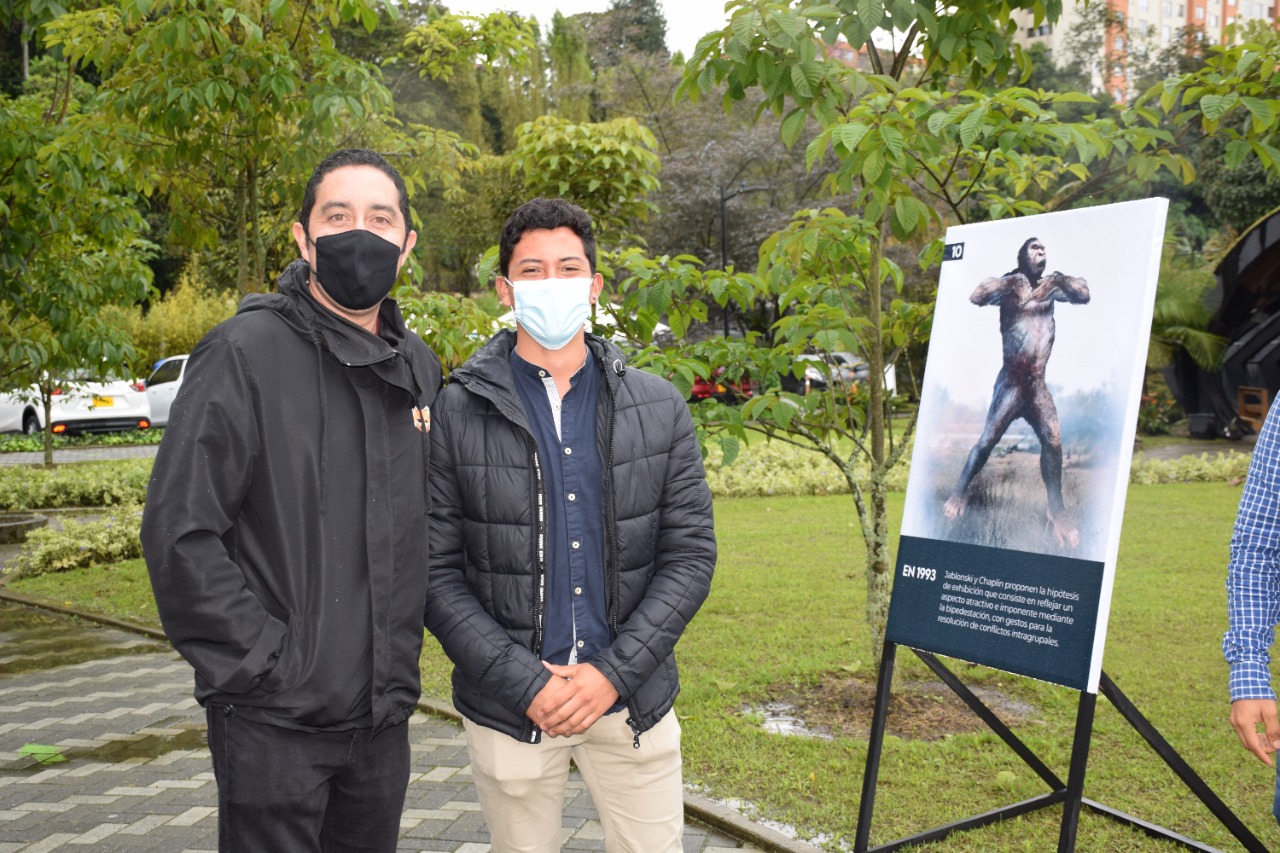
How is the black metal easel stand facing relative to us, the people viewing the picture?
facing the viewer and to the left of the viewer

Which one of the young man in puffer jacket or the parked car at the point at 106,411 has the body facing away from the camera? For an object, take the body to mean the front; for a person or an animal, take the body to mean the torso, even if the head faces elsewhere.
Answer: the parked car

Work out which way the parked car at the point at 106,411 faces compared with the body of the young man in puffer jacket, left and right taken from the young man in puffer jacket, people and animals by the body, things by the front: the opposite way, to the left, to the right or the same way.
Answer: the opposite way

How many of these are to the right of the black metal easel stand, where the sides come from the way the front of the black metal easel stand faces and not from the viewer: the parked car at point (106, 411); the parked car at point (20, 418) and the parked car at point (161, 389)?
3

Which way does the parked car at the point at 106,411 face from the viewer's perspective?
away from the camera

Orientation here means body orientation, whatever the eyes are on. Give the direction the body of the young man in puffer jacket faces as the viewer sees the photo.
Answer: toward the camera

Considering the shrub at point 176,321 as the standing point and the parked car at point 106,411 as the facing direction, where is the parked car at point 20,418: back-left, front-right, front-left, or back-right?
front-right

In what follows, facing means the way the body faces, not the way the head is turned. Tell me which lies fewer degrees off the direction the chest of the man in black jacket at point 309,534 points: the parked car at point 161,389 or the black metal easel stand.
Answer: the black metal easel stand

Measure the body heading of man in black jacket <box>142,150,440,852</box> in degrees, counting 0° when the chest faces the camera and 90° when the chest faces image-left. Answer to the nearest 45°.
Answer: approximately 315°

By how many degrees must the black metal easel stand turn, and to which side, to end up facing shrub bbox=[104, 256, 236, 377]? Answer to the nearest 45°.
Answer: approximately 90° to its right

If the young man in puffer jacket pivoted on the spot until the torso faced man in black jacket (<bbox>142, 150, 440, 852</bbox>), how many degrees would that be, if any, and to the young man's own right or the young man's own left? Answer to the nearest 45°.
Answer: approximately 45° to the young man's own right

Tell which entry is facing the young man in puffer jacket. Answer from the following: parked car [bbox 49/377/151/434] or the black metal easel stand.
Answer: the black metal easel stand

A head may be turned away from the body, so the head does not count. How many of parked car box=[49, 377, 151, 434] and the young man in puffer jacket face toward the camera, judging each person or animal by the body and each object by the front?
1
